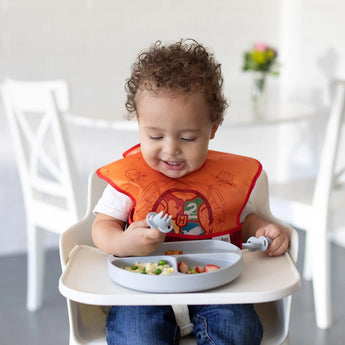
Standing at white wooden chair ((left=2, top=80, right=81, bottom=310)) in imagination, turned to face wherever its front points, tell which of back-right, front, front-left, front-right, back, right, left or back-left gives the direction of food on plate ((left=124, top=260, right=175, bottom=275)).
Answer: back-right

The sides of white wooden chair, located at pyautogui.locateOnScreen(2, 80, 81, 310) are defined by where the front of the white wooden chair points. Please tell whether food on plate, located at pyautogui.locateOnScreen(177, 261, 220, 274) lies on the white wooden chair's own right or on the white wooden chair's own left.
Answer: on the white wooden chair's own right

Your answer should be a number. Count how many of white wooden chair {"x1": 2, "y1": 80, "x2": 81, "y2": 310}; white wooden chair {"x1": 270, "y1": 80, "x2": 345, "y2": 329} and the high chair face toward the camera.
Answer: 1

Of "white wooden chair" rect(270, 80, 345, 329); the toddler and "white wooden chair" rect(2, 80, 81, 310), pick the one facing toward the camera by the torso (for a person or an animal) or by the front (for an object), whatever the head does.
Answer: the toddler

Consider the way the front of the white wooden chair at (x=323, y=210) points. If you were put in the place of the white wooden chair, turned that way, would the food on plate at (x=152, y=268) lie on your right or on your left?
on your left

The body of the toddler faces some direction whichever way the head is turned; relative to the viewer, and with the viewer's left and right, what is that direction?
facing the viewer

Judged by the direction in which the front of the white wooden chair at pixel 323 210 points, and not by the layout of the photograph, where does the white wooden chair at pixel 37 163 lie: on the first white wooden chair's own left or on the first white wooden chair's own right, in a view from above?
on the first white wooden chair's own left

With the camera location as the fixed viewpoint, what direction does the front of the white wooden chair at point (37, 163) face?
facing away from the viewer and to the right of the viewer

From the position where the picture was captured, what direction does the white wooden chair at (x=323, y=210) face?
facing away from the viewer and to the left of the viewer

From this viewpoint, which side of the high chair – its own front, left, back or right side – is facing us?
front
